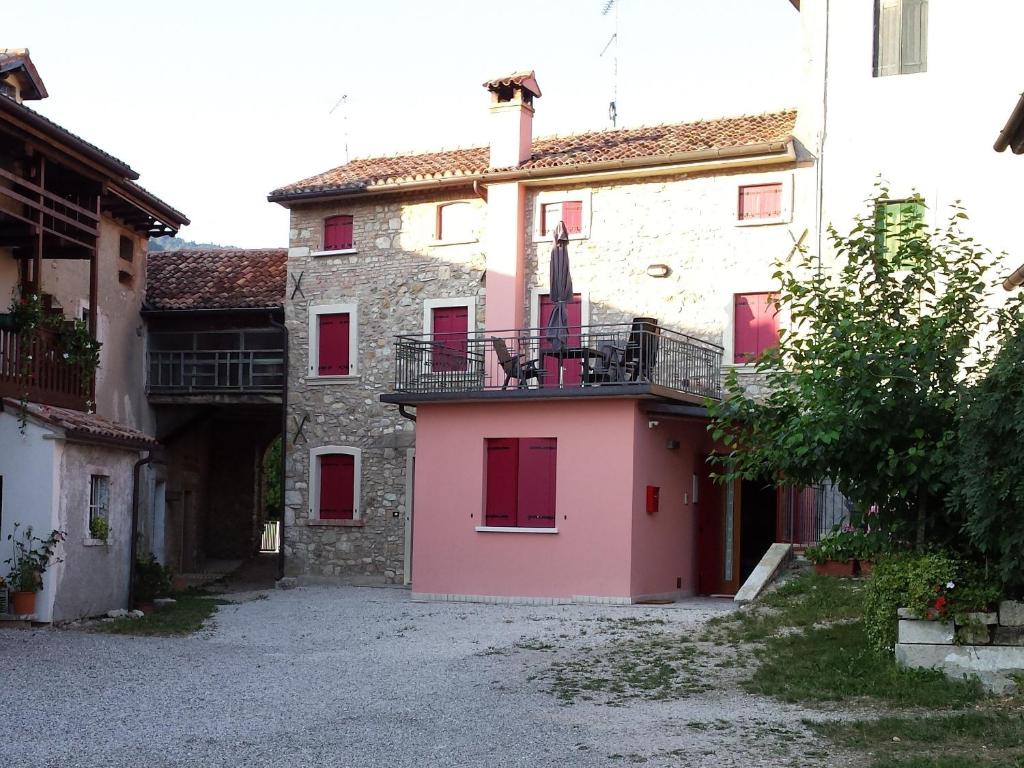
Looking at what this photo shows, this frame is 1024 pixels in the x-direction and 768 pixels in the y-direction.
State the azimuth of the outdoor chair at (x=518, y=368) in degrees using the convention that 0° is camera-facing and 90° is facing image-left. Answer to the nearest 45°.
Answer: approximately 270°

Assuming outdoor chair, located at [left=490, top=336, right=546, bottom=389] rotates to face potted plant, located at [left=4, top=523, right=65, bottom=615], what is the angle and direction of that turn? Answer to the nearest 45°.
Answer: approximately 135° to its right

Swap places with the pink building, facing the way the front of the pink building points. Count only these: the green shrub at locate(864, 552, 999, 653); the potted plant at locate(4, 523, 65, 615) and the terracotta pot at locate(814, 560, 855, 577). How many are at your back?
0

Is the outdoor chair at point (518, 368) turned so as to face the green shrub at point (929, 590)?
no

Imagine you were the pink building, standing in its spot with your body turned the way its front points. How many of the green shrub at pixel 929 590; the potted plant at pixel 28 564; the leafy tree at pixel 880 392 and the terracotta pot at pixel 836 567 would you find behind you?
0

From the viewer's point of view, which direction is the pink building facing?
toward the camera

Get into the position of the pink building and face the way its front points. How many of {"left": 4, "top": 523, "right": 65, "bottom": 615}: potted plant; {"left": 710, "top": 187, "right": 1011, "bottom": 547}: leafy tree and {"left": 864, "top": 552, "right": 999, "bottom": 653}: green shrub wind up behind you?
0

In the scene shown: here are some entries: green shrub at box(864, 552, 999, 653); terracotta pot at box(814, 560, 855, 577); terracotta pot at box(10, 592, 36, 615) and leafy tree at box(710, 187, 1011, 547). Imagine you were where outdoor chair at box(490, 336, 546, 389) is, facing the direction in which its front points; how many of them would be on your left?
0

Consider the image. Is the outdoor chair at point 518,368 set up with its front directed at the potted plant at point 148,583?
no

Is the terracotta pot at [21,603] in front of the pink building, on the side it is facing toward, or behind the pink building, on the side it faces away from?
in front

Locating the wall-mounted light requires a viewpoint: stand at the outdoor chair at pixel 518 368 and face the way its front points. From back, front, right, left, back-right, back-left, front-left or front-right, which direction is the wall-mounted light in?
front-left

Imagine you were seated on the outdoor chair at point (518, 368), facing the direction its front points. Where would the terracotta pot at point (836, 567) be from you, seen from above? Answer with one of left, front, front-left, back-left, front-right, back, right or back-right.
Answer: front-right
